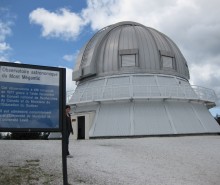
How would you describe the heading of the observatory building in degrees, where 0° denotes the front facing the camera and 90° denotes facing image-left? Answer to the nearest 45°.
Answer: approximately 45°

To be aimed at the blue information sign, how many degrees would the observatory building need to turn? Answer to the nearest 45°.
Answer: approximately 45° to its left
